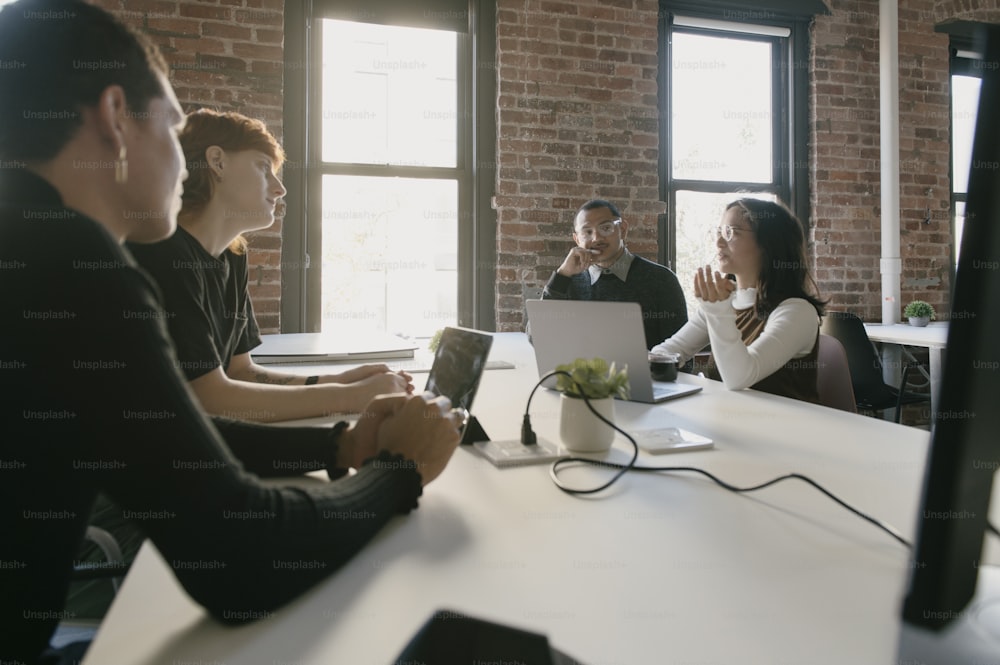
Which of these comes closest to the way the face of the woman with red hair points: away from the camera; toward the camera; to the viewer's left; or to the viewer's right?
to the viewer's right

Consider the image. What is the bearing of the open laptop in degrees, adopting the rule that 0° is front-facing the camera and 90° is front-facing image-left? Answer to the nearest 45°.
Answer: approximately 225°

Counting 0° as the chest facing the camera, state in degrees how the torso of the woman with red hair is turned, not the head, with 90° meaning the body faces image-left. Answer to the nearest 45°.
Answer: approximately 270°
